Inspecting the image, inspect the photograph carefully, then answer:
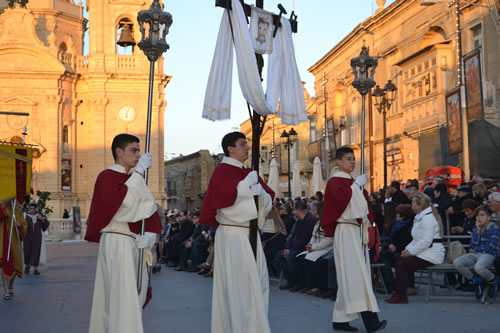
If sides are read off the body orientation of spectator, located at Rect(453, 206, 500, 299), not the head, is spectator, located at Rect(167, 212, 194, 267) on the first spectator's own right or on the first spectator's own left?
on the first spectator's own right

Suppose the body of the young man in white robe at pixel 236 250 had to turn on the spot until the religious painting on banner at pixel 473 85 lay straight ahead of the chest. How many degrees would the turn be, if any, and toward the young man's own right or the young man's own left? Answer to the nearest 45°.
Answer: approximately 90° to the young man's own left

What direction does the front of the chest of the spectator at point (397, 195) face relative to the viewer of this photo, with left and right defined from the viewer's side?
facing to the left of the viewer

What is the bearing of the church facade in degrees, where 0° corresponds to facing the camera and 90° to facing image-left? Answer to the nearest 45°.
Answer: approximately 0°

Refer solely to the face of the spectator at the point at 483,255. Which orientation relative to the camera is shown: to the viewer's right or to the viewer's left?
to the viewer's left

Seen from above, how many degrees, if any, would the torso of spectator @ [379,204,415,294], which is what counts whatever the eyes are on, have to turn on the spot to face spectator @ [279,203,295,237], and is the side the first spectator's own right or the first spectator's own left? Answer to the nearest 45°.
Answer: approximately 45° to the first spectator's own right

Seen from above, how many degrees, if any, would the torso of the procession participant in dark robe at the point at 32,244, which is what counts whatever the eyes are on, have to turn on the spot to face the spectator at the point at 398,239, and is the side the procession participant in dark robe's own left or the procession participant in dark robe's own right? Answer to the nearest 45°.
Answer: approximately 45° to the procession participant in dark robe's own left

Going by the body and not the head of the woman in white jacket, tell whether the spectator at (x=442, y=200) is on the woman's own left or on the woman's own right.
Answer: on the woman's own right

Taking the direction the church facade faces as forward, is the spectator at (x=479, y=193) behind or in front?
in front

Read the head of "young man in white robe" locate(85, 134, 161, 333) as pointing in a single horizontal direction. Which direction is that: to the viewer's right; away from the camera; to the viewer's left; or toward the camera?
to the viewer's right

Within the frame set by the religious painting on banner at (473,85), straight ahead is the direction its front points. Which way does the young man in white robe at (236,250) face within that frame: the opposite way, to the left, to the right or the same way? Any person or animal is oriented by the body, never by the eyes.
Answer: to the left

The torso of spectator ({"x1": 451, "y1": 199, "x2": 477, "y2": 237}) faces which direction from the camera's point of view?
to the viewer's left
